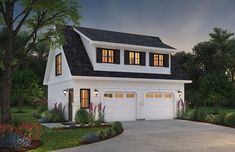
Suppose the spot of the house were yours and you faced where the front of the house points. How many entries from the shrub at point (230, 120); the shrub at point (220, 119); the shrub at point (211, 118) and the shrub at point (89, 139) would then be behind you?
0

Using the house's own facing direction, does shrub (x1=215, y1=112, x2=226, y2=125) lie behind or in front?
in front

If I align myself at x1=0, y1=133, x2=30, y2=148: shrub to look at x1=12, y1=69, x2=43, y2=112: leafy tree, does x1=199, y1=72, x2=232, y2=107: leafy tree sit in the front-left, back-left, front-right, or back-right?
front-right

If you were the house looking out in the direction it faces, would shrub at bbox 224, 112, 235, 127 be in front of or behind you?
in front

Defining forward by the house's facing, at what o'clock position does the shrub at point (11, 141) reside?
The shrub is roughly at 2 o'clock from the house.

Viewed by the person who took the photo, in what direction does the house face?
facing the viewer and to the right of the viewer

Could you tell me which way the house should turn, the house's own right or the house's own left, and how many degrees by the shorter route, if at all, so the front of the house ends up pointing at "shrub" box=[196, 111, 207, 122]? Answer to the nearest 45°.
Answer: approximately 45° to the house's own left

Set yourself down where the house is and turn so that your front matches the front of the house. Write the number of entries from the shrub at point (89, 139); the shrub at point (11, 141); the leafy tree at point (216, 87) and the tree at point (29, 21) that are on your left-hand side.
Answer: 1

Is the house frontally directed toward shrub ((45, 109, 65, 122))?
no

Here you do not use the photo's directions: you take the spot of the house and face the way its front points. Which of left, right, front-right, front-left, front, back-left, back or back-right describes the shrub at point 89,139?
front-right

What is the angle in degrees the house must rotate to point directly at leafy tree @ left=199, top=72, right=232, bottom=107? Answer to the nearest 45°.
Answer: approximately 90° to its left

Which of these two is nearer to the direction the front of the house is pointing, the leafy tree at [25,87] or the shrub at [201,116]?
the shrub
